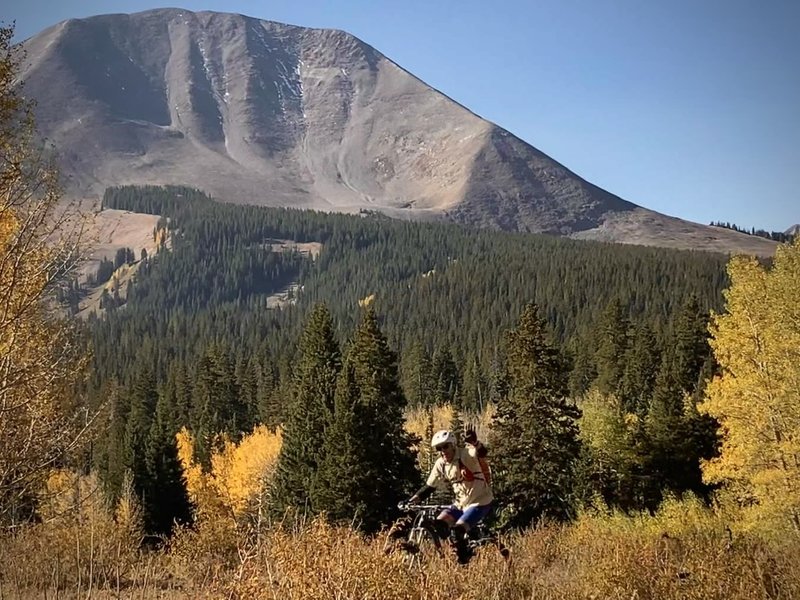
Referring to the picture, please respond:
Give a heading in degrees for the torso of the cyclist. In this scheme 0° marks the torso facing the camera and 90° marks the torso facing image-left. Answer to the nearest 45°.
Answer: approximately 45°

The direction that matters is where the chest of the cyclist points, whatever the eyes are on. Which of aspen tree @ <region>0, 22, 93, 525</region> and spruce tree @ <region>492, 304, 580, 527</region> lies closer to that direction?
the aspen tree

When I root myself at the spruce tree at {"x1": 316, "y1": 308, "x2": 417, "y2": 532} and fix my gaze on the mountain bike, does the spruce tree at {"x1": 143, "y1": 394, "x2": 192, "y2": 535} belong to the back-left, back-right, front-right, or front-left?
back-right

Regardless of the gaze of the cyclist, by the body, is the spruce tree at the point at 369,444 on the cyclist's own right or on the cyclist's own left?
on the cyclist's own right

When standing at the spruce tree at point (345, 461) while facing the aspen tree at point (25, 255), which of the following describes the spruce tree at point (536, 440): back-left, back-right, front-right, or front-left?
back-left

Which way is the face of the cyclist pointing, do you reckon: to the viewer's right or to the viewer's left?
to the viewer's left
